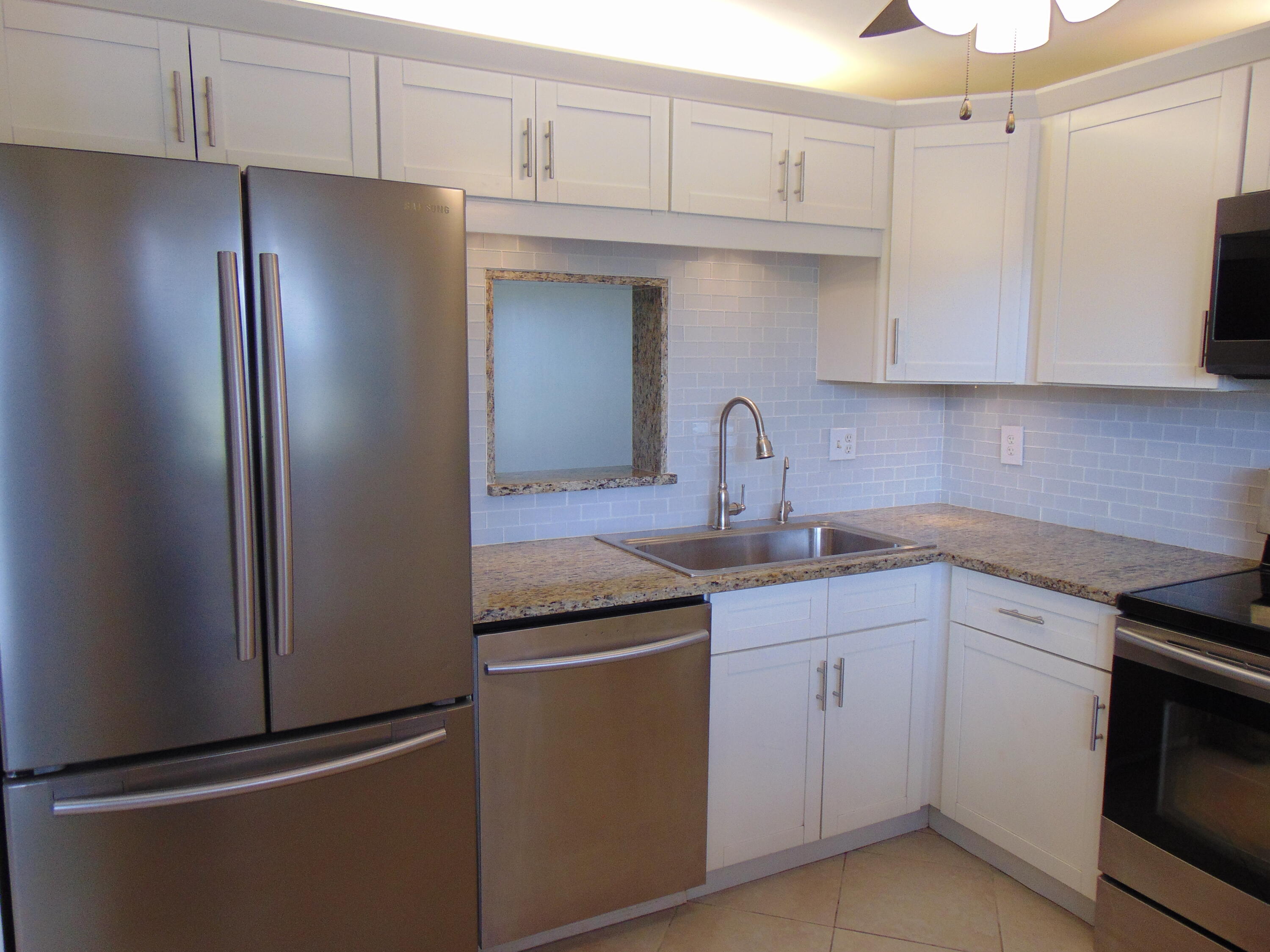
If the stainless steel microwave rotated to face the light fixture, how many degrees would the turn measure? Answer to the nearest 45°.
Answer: approximately 45° to its left

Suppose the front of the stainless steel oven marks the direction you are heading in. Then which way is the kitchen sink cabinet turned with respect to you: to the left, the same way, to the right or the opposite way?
to the left

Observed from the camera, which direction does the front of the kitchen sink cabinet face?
facing the viewer and to the right of the viewer

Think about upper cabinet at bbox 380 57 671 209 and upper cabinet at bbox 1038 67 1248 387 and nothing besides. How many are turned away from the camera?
0

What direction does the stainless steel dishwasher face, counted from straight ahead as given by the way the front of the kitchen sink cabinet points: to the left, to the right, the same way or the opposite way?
the same way

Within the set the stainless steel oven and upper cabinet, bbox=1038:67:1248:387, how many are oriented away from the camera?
0

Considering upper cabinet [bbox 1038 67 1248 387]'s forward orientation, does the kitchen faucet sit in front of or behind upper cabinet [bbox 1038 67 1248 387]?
in front

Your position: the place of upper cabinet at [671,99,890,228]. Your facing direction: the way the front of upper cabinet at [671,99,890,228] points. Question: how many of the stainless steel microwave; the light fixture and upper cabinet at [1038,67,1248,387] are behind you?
0

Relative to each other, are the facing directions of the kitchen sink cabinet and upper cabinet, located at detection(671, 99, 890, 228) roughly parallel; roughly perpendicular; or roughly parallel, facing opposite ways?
roughly parallel

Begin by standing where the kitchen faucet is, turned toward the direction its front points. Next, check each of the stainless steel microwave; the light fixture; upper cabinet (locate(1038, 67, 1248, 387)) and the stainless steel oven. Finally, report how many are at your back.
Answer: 0

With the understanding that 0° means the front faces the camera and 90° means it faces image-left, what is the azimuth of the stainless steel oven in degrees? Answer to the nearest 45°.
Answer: approximately 45°

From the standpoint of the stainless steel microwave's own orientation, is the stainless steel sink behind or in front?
in front

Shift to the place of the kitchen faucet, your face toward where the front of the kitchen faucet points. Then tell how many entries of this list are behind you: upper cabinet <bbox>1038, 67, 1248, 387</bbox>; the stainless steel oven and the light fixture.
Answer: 0

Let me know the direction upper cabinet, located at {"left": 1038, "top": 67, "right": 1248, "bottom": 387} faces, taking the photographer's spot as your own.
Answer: facing the viewer and to the left of the viewer

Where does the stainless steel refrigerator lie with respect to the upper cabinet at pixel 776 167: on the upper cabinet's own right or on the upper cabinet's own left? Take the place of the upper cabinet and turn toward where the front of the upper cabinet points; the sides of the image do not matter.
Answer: on the upper cabinet's own right
